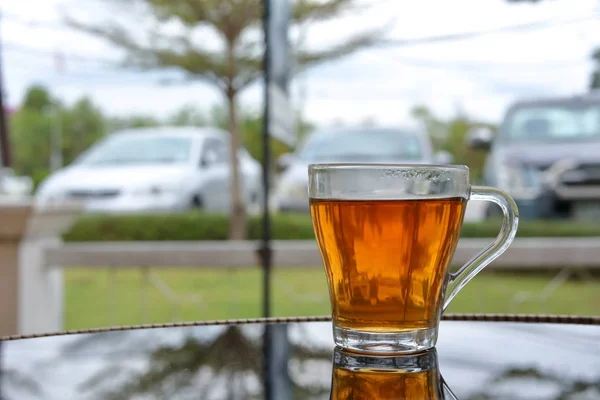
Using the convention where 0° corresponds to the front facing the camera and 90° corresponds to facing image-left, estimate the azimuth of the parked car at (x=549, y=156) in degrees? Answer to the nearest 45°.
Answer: approximately 0°

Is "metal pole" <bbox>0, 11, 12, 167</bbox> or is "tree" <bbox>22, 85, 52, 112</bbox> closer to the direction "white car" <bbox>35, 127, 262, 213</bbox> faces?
the metal pole

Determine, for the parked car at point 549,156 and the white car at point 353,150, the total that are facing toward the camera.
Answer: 2

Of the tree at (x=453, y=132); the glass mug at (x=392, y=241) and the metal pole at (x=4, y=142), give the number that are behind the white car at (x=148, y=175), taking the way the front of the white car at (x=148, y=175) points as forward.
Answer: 1

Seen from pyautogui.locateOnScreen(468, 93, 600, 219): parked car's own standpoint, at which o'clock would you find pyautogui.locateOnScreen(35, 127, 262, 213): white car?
The white car is roughly at 3 o'clock from the parked car.

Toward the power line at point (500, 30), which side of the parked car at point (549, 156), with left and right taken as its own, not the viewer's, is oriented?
back

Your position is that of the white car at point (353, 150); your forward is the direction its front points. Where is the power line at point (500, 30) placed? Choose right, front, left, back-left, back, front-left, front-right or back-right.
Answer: back-left

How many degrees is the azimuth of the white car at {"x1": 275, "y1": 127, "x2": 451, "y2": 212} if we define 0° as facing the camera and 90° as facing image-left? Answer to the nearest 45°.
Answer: approximately 0°
